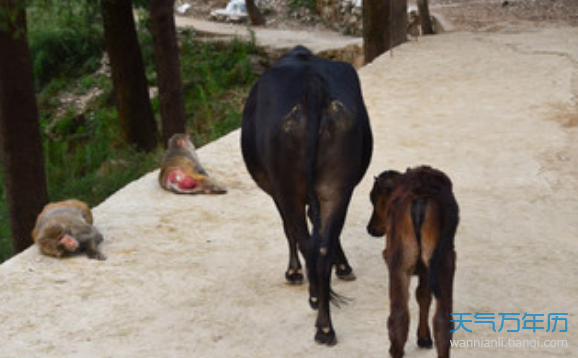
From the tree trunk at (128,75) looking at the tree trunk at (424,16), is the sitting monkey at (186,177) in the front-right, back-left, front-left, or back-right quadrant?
back-right

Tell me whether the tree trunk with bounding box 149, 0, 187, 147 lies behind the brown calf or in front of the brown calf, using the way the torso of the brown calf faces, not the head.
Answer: in front

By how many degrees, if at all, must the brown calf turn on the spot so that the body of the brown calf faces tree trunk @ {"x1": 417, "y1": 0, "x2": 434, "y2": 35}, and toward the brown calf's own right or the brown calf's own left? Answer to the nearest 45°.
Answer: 0° — it already faces it

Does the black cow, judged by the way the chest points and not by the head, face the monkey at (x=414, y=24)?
yes

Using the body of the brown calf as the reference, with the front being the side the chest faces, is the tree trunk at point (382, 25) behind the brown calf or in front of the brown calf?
in front

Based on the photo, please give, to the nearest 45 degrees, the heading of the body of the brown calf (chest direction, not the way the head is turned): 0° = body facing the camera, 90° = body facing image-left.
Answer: approximately 180°

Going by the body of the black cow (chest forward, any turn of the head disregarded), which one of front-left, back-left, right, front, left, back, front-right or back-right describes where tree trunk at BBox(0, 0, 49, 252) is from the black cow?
front-left

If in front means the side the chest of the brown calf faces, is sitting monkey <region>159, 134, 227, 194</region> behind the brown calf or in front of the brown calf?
in front

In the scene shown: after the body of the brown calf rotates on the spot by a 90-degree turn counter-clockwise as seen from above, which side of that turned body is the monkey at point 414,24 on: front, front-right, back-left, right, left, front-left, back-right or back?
right

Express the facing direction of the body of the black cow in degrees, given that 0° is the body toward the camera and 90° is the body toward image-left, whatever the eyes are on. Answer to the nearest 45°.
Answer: approximately 180°

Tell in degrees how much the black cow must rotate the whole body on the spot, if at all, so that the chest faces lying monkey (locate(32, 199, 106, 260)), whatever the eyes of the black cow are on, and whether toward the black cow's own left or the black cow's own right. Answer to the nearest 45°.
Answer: approximately 45° to the black cow's own left
